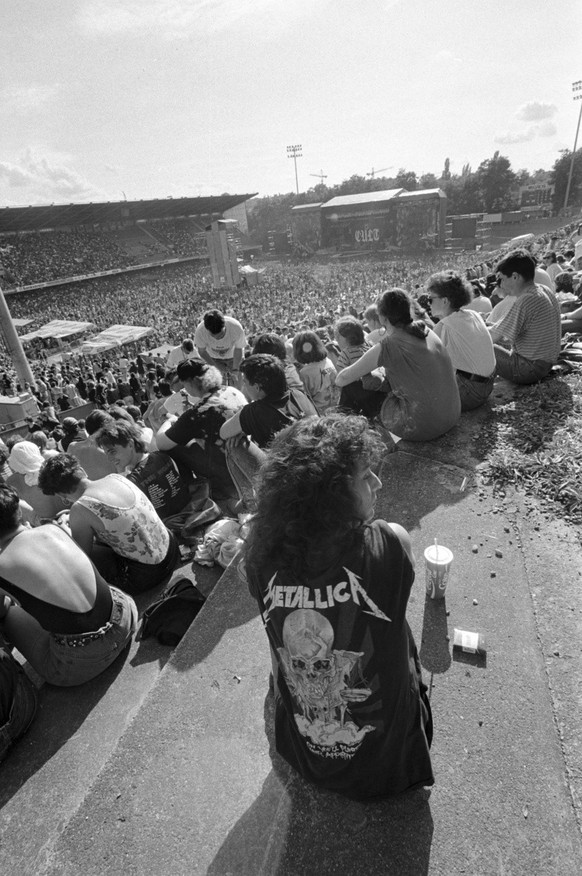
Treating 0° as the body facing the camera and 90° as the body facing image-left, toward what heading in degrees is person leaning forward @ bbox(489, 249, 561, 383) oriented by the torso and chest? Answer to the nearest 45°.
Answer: approximately 135°

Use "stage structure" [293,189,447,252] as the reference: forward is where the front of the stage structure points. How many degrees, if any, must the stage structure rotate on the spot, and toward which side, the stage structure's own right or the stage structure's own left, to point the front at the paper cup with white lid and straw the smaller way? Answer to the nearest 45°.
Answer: approximately 45° to the stage structure's own left

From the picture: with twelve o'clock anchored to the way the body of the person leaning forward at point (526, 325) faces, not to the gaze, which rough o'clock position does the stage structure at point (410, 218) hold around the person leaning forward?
The stage structure is roughly at 1 o'clock from the person leaning forward.

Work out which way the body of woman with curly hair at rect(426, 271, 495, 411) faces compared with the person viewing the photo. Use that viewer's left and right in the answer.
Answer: facing away from the viewer and to the left of the viewer

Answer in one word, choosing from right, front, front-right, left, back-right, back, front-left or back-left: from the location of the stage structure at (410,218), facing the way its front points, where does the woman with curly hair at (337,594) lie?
front-left

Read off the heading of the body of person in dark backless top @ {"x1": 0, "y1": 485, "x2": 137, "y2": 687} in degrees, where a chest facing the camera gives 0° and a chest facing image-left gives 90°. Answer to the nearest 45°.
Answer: approximately 135°

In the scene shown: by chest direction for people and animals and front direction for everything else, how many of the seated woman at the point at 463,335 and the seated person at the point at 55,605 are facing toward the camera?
0

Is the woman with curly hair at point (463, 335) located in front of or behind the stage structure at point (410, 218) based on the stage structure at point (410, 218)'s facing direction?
in front

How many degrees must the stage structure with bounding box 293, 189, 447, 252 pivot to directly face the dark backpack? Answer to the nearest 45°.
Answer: approximately 45° to its left

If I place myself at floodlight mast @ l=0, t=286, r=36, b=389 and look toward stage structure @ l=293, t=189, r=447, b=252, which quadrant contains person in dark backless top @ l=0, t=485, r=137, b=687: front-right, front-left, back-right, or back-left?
back-right

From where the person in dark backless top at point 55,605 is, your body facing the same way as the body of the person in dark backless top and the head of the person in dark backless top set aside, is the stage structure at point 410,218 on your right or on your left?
on your right

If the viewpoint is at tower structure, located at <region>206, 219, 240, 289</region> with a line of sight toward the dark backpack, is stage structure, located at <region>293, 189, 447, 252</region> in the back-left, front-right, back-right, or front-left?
back-left

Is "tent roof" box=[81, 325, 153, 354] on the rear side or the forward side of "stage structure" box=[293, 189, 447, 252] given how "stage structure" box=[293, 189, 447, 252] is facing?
on the forward side

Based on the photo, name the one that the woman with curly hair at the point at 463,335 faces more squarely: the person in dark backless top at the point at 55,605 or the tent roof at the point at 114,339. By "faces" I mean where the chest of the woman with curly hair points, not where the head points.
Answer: the tent roof

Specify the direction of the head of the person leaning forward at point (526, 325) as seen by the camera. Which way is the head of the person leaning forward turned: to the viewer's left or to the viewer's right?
to the viewer's left
